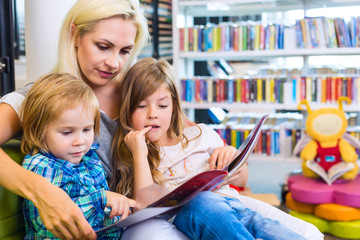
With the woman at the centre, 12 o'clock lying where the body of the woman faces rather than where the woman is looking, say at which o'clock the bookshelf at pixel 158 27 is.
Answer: The bookshelf is roughly at 8 o'clock from the woman.

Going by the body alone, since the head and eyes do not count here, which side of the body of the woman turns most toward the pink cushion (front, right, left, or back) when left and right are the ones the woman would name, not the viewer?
left

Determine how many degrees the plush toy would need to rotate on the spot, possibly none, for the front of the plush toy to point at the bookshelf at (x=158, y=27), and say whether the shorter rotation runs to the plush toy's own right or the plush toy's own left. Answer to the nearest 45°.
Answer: approximately 135° to the plush toy's own right

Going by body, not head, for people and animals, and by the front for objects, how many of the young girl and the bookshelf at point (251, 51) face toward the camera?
2

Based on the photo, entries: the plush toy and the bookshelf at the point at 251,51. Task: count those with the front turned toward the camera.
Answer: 2

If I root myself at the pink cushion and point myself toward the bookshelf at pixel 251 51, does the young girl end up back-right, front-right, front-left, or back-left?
back-left

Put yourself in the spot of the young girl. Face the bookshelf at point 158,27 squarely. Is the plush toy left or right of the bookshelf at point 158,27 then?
right

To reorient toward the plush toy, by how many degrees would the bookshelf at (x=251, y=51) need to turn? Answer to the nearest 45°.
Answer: approximately 45° to its left

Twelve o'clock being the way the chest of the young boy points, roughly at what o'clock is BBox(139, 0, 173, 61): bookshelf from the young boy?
The bookshelf is roughly at 8 o'clock from the young boy.

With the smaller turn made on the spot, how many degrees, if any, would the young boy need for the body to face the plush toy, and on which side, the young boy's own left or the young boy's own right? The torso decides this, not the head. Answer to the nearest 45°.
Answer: approximately 90° to the young boy's own left
